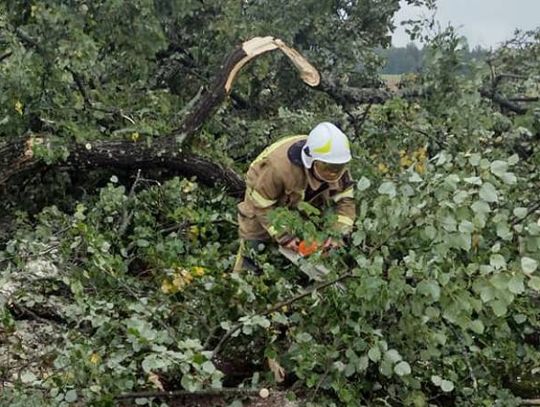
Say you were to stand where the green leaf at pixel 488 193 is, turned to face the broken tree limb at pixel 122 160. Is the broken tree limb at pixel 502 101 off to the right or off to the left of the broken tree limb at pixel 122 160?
right

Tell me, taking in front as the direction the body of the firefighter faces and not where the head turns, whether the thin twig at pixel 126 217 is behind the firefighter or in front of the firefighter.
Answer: behind

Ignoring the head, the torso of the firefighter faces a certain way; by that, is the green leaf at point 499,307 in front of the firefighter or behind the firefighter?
in front

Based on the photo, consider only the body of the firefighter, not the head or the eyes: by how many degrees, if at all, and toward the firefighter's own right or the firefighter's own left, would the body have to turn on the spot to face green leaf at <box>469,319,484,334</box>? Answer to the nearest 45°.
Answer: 0° — they already face it

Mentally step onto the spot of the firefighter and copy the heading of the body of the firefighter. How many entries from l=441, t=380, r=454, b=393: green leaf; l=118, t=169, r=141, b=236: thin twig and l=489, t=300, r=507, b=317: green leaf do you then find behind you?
1

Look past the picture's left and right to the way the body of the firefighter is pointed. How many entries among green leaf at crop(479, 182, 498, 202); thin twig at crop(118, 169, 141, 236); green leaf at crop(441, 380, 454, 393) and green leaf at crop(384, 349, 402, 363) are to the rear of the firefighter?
1

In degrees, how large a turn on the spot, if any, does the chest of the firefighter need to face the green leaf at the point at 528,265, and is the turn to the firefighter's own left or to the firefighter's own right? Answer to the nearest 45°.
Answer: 0° — they already face it

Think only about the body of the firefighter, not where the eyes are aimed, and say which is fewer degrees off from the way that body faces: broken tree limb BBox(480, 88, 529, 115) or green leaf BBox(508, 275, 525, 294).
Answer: the green leaf

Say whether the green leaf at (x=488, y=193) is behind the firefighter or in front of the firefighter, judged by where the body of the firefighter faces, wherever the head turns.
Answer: in front

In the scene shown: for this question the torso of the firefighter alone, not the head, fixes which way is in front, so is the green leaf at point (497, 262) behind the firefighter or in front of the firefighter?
in front

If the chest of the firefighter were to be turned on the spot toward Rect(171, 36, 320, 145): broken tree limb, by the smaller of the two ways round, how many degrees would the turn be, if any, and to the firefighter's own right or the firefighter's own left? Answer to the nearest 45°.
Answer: approximately 135° to the firefighter's own left

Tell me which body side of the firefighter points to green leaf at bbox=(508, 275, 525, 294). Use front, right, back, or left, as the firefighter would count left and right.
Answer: front

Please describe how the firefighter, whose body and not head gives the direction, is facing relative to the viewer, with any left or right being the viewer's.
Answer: facing the viewer and to the right of the viewer

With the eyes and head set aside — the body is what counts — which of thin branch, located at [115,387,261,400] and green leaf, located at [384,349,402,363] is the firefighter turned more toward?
the green leaf

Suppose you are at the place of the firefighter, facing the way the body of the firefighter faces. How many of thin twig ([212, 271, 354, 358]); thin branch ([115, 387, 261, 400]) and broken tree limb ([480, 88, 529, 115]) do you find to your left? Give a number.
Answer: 1

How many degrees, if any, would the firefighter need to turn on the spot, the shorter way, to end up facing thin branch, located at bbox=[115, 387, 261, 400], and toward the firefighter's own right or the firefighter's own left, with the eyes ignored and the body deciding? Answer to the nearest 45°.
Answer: approximately 45° to the firefighter's own right

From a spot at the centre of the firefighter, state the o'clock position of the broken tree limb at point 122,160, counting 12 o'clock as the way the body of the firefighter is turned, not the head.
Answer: The broken tree limb is roughly at 6 o'clock from the firefighter.
